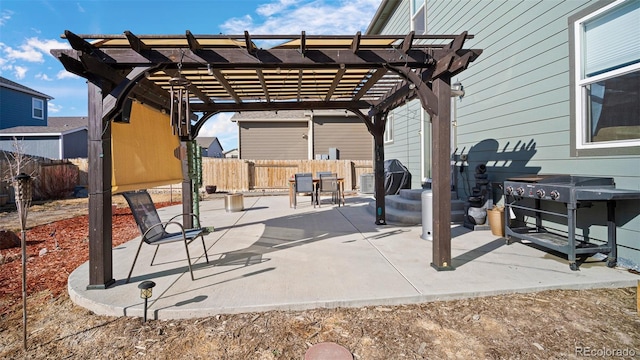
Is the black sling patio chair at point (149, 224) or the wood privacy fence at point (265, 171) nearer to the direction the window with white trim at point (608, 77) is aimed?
the black sling patio chair

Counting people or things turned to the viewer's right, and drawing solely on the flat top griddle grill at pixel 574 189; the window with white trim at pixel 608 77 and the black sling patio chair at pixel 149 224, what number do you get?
1

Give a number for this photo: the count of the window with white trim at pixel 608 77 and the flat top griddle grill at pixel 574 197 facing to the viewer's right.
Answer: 0

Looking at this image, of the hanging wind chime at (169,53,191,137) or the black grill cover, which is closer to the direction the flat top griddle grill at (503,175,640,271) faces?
the hanging wind chime

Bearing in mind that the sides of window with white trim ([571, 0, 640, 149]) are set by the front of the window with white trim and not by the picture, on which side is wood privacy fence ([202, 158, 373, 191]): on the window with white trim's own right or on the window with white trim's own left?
on the window with white trim's own right

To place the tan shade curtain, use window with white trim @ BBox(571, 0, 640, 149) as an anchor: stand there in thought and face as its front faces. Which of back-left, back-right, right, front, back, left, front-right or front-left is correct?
front

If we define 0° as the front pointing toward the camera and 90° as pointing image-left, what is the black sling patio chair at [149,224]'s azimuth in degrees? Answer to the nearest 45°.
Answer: approximately 270°

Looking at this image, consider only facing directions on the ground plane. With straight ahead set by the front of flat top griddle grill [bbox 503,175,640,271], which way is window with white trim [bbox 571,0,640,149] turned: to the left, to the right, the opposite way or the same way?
the same way

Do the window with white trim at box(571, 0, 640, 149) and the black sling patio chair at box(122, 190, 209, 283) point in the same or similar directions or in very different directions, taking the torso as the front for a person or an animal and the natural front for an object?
very different directions

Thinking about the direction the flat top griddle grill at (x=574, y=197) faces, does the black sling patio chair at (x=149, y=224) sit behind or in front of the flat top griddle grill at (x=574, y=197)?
in front

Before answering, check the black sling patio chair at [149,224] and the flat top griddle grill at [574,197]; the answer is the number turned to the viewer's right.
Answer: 1

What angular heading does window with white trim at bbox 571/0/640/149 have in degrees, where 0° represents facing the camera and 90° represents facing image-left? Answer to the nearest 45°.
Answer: approximately 45°

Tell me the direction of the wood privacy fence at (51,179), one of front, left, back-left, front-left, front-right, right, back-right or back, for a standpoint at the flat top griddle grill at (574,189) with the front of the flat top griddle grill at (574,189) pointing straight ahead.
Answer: front-right

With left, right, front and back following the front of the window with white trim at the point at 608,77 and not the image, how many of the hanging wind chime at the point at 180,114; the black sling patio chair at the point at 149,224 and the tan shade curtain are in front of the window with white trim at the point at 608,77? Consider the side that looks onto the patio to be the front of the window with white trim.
3

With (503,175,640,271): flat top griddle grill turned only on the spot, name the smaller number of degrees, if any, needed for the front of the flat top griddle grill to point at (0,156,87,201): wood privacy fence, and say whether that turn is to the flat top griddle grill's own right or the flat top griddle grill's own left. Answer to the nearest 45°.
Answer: approximately 45° to the flat top griddle grill's own right

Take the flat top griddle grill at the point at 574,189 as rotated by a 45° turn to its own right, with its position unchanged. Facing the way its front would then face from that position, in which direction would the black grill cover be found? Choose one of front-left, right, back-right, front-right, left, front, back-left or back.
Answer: front-right
